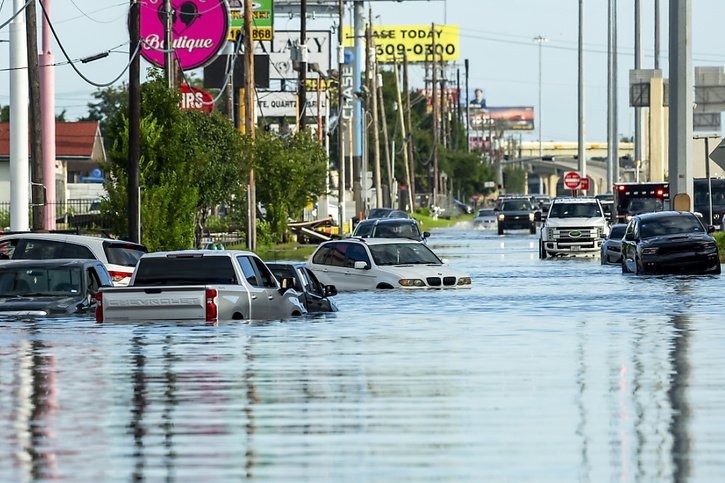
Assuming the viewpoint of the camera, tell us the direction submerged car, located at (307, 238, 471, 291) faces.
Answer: facing the viewer and to the right of the viewer

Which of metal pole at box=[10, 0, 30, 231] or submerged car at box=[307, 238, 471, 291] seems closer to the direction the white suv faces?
the metal pole

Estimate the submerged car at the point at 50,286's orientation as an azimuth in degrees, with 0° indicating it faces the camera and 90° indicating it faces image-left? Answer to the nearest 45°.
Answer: approximately 45°

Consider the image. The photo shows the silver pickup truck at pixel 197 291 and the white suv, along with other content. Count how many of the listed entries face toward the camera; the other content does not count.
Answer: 0

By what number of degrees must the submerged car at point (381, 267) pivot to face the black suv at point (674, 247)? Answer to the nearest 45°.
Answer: approximately 90° to its left

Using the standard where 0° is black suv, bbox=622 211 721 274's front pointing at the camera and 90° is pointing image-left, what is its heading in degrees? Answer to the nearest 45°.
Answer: approximately 315°

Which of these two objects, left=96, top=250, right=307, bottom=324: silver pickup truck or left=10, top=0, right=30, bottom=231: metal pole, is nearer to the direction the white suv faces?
the metal pole

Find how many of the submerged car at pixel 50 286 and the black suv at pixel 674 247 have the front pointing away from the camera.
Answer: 0

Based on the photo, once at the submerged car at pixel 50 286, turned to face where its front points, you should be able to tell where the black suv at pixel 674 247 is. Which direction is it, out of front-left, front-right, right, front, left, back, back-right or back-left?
back

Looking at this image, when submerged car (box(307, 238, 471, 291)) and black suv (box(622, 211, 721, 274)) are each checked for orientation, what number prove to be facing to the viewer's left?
0

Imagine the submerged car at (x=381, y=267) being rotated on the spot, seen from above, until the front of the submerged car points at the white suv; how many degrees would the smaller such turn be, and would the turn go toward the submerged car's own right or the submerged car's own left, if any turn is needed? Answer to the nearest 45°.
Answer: approximately 90° to the submerged car's own right

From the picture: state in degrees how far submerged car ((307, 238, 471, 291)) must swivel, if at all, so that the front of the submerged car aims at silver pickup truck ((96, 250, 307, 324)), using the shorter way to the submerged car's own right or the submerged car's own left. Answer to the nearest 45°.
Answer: approximately 45° to the submerged car's own right

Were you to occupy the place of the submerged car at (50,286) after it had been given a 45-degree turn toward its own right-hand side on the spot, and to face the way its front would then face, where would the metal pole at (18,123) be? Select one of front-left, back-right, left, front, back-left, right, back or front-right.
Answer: right
